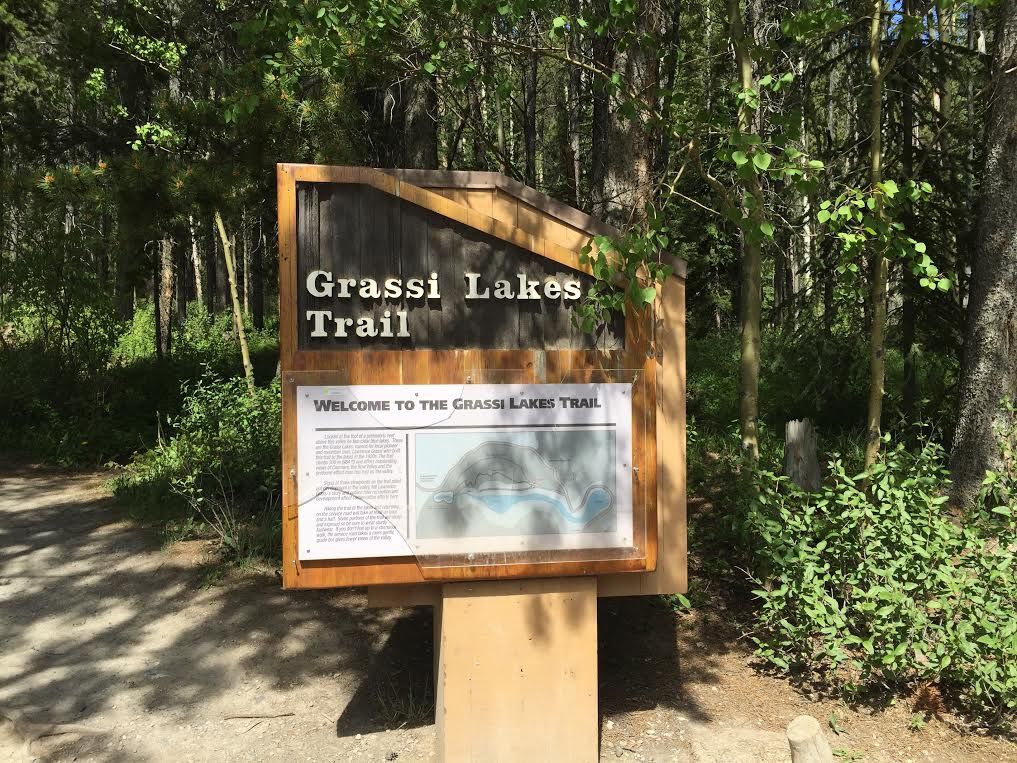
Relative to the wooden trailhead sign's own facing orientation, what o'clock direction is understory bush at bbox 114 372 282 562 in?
The understory bush is roughly at 5 o'clock from the wooden trailhead sign.

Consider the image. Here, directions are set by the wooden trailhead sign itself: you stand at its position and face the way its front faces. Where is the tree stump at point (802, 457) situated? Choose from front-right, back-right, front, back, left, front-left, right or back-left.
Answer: back-left

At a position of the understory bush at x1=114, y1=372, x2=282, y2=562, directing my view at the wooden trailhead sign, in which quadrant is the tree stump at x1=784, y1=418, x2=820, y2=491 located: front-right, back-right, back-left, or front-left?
front-left

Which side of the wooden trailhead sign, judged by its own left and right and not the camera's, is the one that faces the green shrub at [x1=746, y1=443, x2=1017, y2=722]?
left

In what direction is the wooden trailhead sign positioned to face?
toward the camera

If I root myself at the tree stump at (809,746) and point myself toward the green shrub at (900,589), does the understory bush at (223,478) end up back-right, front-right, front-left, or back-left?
front-left

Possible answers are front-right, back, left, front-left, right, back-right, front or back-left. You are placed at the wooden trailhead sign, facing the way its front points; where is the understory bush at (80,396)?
back-right

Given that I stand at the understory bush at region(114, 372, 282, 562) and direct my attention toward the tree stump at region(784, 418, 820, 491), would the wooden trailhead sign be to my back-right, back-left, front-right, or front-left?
front-right

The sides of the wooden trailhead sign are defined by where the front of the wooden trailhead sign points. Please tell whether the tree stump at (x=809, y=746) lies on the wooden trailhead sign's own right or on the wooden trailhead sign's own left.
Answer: on the wooden trailhead sign's own left
